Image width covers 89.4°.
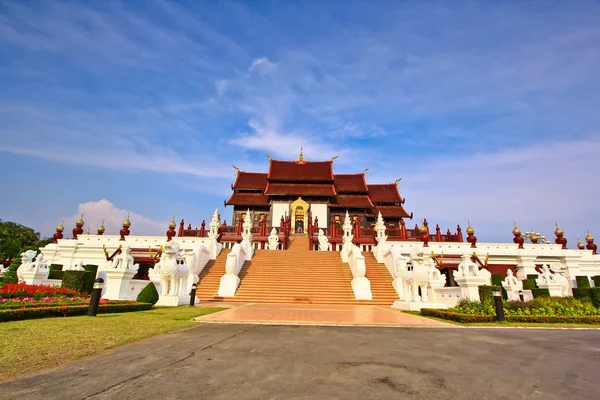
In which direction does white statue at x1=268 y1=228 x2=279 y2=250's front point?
toward the camera

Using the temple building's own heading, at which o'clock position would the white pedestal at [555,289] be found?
The white pedestal is roughly at 11 o'clock from the temple building.

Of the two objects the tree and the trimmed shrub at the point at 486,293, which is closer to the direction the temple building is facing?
the trimmed shrub

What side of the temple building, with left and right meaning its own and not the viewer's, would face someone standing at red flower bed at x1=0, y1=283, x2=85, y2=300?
front

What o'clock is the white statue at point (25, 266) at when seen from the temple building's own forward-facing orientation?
The white statue is roughly at 1 o'clock from the temple building.

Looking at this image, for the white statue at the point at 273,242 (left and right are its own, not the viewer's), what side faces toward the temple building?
back

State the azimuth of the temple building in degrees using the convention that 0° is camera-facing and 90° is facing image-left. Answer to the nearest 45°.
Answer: approximately 0°

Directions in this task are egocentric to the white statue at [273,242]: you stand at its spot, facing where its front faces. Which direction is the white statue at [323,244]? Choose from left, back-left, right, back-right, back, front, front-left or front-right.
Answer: left

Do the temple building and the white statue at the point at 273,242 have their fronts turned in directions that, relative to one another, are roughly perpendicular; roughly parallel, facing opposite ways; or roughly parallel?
roughly parallel

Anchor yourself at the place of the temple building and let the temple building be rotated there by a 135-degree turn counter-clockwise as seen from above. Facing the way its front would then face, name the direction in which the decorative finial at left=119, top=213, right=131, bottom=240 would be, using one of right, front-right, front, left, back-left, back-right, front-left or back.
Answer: back

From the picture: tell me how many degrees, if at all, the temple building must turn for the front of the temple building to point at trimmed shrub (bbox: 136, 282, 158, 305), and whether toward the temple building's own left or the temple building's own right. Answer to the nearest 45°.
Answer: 0° — it already faces it

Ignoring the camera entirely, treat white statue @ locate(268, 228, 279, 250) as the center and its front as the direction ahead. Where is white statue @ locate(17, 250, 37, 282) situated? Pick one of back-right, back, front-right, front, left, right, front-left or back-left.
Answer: front-right

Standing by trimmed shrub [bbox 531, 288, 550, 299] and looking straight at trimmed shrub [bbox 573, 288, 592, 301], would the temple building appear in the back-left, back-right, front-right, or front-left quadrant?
back-left

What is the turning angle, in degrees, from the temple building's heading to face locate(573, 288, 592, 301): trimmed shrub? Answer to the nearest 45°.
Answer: approximately 45° to its left

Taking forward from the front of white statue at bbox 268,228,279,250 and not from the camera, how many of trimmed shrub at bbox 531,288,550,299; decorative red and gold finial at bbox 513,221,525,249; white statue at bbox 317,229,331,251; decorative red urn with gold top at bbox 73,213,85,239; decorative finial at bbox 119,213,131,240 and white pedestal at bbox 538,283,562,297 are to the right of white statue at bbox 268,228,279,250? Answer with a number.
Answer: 2

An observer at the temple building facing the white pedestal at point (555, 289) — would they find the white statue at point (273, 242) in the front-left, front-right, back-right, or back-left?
front-right

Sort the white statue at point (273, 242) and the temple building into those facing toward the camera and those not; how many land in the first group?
2

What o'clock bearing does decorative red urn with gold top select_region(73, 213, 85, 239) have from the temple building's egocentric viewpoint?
The decorative red urn with gold top is roughly at 2 o'clock from the temple building.

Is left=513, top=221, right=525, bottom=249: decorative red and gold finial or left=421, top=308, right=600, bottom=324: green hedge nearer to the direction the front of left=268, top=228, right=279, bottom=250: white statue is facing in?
the green hedge
